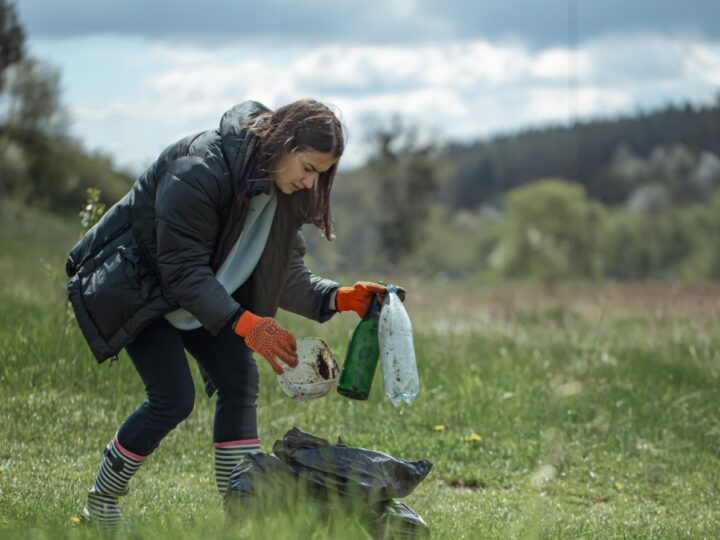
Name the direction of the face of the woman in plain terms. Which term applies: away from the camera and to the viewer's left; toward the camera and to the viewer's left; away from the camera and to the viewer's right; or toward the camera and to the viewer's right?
toward the camera and to the viewer's right

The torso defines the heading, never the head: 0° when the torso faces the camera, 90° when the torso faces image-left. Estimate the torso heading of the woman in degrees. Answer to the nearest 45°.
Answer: approximately 315°

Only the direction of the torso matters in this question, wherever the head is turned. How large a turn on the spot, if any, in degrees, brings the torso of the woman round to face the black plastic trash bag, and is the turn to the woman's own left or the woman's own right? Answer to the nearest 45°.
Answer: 0° — they already face it
